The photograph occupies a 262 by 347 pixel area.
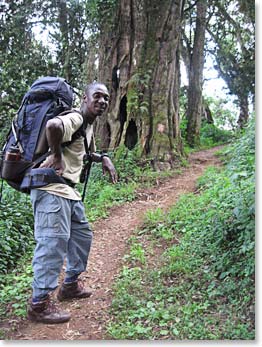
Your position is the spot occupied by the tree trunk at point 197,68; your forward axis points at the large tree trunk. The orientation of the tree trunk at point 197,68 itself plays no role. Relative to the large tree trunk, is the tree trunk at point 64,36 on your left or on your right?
right

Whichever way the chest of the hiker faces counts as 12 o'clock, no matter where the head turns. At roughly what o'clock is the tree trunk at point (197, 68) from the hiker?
The tree trunk is roughly at 10 o'clock from the hiker.

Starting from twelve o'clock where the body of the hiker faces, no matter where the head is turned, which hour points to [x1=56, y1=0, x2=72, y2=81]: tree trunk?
The tree trunk is roughly at 9 o'clock from the hiker.

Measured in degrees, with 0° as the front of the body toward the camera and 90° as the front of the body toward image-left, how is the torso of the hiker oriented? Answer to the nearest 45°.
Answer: approximately 270°

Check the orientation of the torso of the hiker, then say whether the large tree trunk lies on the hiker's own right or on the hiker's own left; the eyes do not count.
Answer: on the hiker's own left
